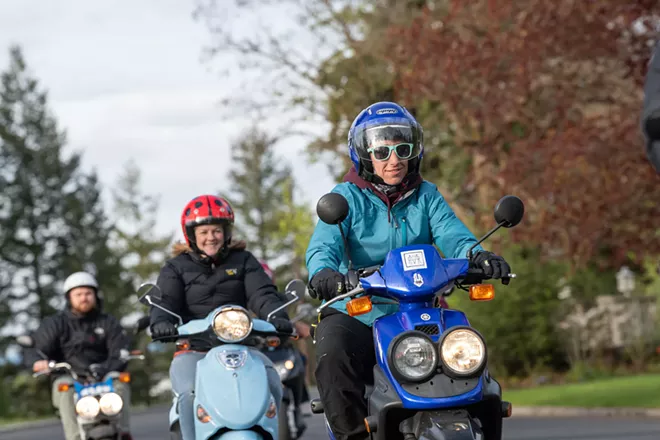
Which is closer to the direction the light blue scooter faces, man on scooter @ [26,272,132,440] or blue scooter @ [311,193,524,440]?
the blue scooter

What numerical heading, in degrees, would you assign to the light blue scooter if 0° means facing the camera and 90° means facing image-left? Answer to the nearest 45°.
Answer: approximately 0°

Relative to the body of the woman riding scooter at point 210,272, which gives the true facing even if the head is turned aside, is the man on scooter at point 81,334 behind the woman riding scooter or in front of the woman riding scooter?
behind

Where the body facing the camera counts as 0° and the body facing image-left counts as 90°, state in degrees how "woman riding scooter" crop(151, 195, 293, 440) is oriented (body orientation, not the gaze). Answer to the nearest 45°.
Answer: approximately 0°

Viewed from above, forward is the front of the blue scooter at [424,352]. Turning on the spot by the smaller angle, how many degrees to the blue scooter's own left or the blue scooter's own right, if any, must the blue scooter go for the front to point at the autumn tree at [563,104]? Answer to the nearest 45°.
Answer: approximately 180°
